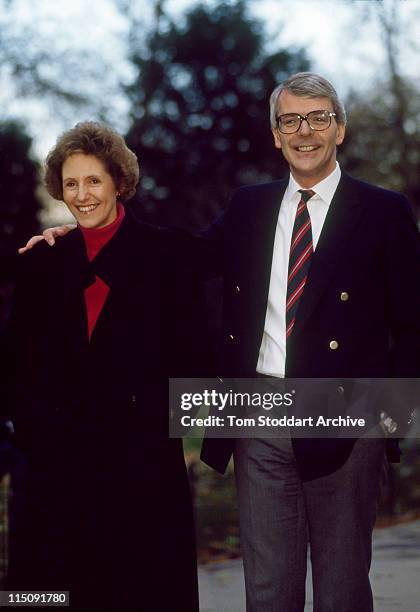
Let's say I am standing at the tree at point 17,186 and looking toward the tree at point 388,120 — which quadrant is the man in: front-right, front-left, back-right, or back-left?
front-right

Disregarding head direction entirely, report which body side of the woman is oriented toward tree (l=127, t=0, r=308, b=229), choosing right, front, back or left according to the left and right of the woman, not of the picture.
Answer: back

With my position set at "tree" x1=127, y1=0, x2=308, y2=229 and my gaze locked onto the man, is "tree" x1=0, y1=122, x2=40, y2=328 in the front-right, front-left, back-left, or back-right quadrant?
front-right

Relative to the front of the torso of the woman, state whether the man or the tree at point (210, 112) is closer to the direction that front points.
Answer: the man

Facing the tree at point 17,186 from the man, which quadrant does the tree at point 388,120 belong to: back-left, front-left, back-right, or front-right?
front-right

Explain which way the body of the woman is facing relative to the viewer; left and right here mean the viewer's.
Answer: facing the viewer

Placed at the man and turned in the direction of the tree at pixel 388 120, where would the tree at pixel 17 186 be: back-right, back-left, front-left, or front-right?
front-left

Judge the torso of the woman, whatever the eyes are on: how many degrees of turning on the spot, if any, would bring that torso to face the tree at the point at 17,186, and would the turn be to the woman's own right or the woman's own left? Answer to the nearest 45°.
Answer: approximately 180°

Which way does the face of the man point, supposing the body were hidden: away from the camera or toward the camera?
toward the camera

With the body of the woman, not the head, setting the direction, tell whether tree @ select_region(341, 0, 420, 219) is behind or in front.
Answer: behind

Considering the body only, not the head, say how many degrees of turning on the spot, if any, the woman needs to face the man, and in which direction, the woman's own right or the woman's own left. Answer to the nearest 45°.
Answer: approximately 90° to the woman's own left

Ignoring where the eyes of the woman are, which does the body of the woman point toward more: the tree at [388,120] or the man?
the man
